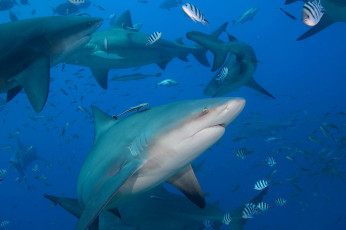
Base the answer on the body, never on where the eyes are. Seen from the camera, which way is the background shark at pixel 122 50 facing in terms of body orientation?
to the viewer's left

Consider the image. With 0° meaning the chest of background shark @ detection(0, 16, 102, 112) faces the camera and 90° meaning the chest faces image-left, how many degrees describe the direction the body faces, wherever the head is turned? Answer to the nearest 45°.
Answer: approximately 270°

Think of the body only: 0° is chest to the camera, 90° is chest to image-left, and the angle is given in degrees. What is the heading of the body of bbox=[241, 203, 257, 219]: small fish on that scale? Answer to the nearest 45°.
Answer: approximately 90°

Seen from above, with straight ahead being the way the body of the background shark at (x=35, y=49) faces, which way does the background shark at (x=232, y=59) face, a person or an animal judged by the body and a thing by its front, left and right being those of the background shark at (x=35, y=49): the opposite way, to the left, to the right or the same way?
the opposite way
